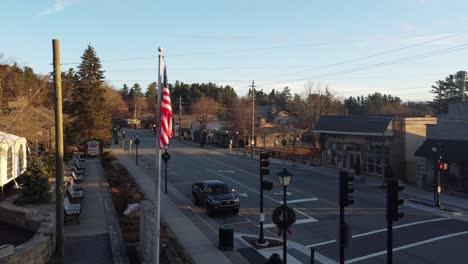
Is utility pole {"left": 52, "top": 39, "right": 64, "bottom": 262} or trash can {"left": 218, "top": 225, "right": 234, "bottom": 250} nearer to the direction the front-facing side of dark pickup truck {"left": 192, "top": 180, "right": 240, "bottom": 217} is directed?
the trash can

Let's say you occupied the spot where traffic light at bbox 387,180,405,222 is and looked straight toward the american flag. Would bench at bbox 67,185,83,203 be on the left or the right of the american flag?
right

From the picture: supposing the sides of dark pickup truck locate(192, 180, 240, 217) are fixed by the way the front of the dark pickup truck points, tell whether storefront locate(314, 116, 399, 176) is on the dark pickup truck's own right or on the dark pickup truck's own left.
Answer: on the dark pickup truck's own left

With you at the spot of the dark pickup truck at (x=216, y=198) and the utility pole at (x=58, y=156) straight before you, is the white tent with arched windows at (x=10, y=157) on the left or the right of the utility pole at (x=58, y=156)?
right

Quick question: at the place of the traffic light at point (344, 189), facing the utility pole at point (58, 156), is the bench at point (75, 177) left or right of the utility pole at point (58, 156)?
right

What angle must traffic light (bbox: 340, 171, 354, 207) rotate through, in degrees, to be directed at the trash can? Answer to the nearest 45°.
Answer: approximately 135° to its left

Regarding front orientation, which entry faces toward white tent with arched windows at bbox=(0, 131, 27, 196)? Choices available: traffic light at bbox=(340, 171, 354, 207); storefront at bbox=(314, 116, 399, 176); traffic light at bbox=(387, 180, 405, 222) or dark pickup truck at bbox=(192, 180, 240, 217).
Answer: the storefront

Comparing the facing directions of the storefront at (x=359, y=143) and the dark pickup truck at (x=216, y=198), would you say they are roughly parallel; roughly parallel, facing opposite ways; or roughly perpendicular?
roughly perpendicular

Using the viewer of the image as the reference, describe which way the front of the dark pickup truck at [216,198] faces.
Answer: facing the viewer and to the right of the viewer
